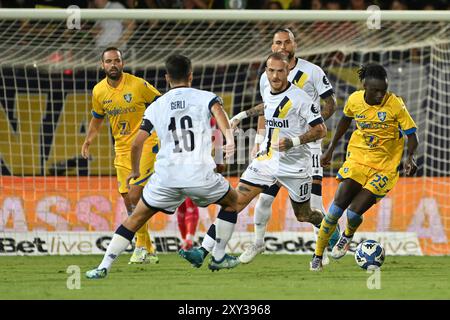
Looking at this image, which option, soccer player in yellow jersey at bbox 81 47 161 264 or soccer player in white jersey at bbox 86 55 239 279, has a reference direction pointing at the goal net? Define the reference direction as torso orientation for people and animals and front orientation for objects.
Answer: the soccer player in white jersey

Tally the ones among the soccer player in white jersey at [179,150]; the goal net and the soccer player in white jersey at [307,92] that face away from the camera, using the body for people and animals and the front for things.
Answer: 1

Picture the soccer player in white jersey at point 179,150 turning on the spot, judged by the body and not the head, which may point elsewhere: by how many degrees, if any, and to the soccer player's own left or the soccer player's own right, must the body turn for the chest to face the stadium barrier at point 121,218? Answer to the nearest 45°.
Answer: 0° — they already face it

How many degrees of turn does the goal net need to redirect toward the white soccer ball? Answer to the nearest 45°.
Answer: approximately 45° to its left

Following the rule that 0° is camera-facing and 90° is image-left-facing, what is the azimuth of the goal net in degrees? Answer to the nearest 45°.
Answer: approximately 0°

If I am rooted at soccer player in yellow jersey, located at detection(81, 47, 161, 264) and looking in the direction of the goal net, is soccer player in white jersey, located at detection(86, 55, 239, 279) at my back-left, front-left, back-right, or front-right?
back-right

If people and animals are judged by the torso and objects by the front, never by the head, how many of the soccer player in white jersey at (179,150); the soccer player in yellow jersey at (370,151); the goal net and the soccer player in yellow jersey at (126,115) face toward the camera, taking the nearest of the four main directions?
3

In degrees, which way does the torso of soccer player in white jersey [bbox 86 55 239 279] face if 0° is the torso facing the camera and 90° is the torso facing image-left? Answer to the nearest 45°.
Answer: approximately 180°

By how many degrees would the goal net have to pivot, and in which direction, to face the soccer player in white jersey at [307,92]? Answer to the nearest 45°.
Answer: approximately 45° to its left

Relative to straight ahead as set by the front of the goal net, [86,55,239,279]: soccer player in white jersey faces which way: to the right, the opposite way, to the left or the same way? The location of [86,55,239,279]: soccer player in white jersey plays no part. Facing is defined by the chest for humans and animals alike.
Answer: the opposite way

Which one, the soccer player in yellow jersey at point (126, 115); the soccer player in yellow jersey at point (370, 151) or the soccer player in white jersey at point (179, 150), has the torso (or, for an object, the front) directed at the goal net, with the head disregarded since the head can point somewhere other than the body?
the soccer player in white jersey

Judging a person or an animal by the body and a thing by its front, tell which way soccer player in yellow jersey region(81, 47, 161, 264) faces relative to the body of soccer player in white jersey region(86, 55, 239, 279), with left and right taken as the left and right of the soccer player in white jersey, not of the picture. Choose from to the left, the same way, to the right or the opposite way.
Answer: the opposite way
